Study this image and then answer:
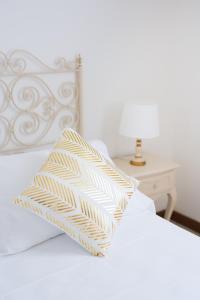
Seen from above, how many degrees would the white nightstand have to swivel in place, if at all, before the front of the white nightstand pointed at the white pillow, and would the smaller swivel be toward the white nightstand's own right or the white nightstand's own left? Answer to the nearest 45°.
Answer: approximately 90° to the white nightstand's own right

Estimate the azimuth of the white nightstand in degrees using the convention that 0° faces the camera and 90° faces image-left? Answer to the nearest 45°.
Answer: approximately 315°

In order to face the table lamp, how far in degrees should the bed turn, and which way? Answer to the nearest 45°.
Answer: approximately 135° to its left

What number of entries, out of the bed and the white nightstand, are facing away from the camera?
0

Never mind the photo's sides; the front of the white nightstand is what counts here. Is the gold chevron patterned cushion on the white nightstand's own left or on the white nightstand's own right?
on the white nightstand's own right

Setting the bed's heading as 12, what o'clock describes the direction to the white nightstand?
The white nightstand is roughly at 8 o'clock from the bed.

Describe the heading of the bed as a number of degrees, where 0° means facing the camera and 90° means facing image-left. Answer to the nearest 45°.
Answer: approximately 315°
